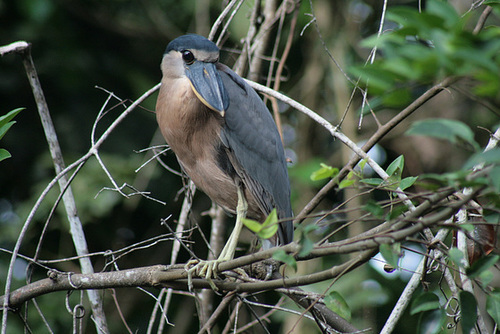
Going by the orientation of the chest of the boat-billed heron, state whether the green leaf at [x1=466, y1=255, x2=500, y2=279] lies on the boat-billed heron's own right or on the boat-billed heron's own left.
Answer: on the boat-billed heron's own left

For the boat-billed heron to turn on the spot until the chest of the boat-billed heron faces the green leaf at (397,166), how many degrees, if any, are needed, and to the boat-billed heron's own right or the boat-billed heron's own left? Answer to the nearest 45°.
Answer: approximately 90° to the boat-billed heron's own left

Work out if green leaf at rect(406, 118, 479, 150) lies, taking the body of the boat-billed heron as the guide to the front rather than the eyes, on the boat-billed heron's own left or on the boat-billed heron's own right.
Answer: on the boat-billed heron's own left

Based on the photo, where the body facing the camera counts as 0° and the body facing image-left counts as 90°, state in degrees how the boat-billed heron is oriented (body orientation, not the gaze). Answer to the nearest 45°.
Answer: approximately 45°

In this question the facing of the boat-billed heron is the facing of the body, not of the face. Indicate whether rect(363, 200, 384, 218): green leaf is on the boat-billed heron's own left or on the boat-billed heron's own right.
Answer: on the boat-billed heron's own left

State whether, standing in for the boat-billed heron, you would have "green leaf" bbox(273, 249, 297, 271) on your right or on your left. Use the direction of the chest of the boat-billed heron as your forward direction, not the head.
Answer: on your left

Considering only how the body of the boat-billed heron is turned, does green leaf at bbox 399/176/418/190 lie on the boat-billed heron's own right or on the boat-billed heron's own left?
on the boat-billed heron's own left
